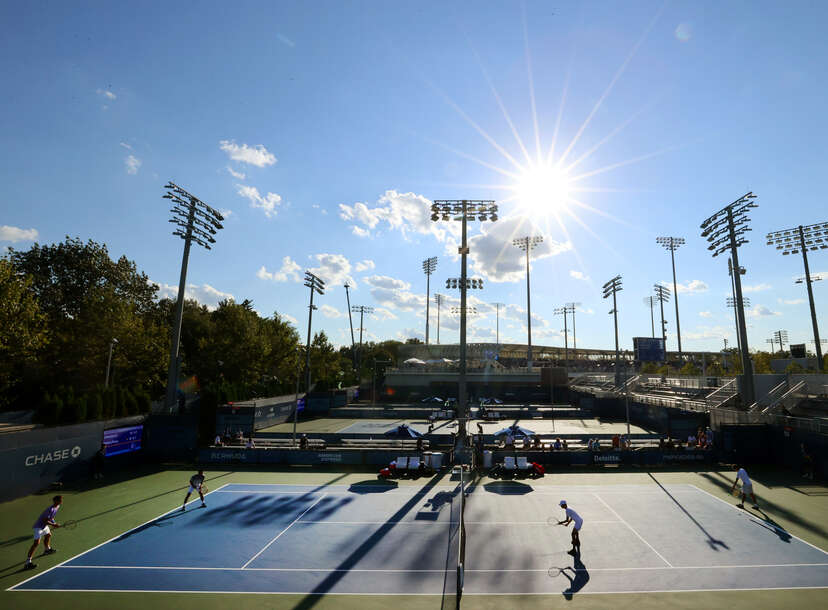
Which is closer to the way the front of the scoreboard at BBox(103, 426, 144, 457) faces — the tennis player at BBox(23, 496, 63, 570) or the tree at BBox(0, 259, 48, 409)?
the tennis player

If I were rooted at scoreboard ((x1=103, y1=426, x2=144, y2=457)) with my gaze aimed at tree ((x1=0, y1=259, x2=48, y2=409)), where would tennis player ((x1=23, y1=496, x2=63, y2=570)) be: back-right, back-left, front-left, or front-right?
back-left

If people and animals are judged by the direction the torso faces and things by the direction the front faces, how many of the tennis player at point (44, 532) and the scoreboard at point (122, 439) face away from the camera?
0

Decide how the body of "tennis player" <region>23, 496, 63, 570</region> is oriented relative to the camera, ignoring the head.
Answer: to the viewer's right

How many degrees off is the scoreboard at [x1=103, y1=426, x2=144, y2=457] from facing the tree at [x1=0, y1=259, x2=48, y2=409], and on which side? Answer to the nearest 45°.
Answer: approximately 180°

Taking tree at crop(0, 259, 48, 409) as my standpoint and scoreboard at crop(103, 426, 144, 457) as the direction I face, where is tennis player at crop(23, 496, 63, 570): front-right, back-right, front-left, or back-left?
front-right

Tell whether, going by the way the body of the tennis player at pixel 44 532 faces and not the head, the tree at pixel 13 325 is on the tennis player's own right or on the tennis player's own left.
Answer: on the tennis player's own left

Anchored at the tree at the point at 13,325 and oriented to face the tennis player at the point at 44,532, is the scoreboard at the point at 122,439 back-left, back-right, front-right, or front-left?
front-left

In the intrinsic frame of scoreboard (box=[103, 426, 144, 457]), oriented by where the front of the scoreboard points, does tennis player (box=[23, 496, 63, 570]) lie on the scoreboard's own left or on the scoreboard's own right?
on the scoreboard's own right
